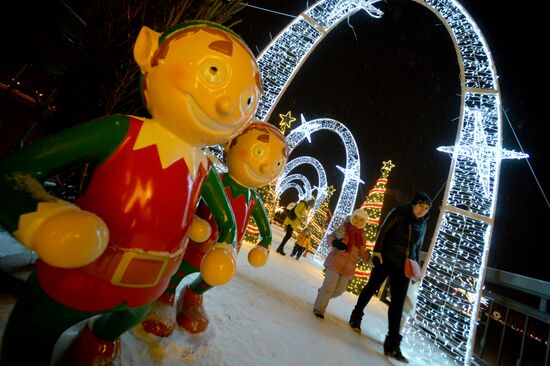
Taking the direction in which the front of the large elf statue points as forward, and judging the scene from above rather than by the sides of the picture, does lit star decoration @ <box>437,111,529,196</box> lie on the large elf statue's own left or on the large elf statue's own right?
on the large elf statue's own left

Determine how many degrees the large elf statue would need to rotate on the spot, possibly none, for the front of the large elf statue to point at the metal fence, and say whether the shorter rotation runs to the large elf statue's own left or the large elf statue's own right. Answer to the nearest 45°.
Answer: approximately 45° to the large elf statue's own left

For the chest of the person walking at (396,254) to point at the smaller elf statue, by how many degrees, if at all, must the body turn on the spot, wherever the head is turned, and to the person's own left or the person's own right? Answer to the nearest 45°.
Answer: approximately 90° to the person's own right

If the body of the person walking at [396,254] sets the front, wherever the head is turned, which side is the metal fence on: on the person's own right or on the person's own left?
on the person's own left

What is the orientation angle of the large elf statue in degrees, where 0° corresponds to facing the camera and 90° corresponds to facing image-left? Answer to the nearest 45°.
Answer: approximately 315°

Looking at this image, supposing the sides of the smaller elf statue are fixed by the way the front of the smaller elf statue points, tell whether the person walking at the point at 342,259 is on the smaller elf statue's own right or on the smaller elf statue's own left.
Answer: on the smaller elf statue's own left

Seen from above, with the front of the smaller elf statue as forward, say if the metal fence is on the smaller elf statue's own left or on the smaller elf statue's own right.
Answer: on the smaller elf statue's own left

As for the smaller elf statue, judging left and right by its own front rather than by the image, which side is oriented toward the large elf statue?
right
